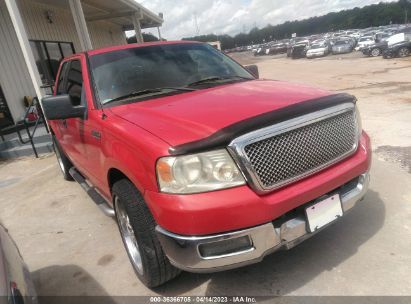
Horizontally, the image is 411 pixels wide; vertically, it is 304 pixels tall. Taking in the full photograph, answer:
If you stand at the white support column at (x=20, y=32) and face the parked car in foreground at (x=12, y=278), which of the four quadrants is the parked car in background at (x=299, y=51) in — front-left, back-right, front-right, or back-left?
back-left

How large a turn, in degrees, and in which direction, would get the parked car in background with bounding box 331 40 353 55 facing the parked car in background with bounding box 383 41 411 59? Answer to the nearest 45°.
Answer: approximately 45° to its left

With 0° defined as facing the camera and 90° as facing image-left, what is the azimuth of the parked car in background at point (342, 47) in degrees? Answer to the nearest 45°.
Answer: approximately 45°

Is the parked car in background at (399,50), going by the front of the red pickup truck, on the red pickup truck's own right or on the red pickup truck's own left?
on the red pickup truck's own left

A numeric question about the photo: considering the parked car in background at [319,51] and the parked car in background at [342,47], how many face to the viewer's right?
0

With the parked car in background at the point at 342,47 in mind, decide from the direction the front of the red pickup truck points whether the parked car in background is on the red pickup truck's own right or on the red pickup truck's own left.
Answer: on the red pickup truck's own left

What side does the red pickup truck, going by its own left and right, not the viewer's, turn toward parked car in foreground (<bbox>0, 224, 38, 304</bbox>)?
right

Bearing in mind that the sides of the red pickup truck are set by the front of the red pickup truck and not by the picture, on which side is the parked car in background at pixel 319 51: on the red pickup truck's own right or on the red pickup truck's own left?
on the red pickup truck's own left

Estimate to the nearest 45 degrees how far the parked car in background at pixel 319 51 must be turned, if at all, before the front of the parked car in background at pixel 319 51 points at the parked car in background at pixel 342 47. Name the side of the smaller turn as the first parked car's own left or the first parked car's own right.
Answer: approximately 135° to the first parked car's own left

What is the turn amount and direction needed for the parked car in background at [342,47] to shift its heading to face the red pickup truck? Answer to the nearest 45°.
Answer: approximately 45° to its left

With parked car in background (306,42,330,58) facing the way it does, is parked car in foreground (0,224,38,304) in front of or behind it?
in front

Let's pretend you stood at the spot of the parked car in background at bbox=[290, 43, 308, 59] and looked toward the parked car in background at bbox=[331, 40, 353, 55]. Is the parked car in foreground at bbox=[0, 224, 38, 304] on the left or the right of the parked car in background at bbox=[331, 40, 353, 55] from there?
right

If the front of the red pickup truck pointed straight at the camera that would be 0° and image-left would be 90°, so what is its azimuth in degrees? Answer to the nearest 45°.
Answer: approximately 315°
